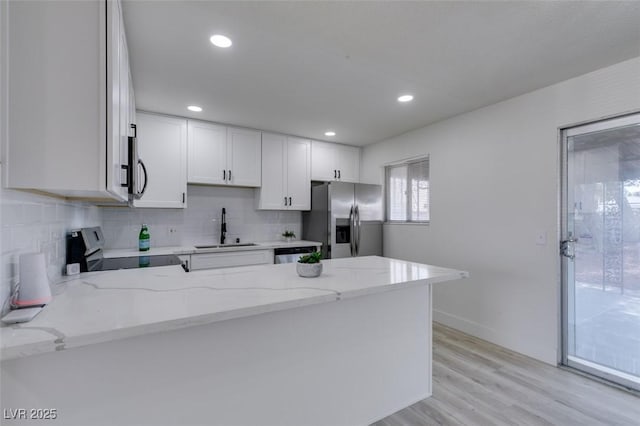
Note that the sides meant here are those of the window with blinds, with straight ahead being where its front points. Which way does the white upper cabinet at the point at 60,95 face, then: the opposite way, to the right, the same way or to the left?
the opposite way

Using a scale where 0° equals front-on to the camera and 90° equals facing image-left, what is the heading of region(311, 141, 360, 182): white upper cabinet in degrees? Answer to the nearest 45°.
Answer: approximately 315°

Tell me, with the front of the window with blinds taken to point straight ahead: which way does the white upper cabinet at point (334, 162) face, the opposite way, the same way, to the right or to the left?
to the left

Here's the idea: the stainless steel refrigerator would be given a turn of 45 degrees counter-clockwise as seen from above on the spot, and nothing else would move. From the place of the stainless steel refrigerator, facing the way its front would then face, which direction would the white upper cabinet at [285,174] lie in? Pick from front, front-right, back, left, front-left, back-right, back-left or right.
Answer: back

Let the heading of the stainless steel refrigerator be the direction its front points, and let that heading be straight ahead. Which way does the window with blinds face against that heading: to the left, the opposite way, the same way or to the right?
to the right

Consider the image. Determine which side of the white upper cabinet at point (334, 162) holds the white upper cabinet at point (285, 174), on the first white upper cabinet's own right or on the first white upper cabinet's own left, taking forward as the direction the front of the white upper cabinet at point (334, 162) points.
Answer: on the first white upper cabinet's own right

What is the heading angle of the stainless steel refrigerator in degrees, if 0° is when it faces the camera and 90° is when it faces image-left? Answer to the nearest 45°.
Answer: approximately 315°

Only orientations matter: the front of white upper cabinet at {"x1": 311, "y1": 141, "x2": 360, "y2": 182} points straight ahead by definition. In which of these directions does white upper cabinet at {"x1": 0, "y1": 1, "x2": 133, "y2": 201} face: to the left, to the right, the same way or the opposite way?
to the left

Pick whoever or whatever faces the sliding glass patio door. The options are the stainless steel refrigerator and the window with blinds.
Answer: the stainless steel refrigerator

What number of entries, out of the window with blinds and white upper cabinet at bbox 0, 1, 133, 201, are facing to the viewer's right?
1

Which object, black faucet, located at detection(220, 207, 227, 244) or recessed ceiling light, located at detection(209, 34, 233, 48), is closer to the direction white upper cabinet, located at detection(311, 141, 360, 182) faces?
the recessed ceiling light

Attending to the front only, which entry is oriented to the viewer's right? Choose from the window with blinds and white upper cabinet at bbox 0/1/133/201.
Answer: the white upper cabinet

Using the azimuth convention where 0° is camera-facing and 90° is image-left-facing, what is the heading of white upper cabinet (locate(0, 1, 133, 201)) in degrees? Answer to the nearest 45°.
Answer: approximately 270°
